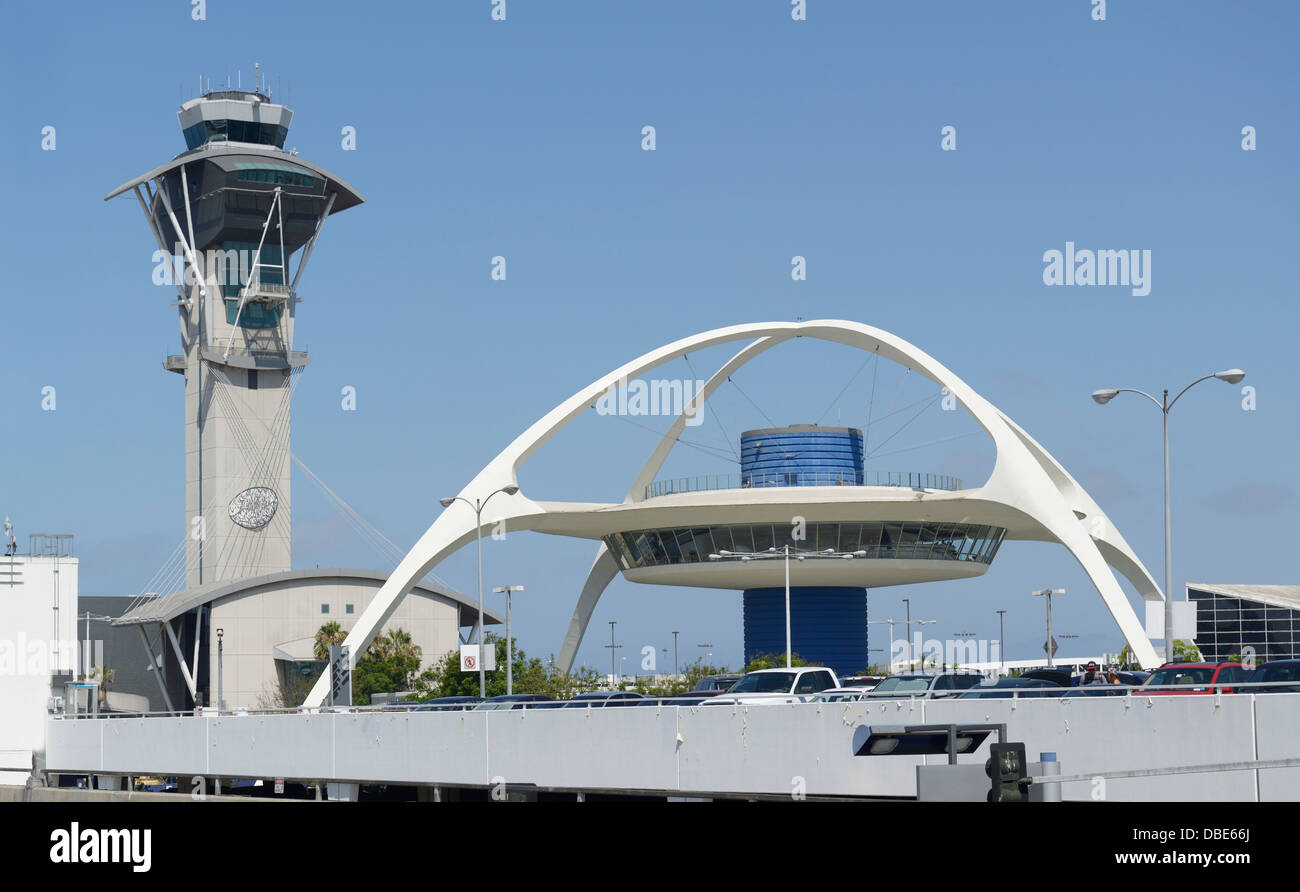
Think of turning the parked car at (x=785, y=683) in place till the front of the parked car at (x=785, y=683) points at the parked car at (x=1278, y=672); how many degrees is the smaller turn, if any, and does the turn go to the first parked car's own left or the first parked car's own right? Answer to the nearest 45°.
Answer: approximately 90° to the first parked car's own left

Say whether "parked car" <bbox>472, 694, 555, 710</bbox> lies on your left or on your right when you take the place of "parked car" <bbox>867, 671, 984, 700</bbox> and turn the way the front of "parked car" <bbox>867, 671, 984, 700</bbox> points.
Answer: on your right

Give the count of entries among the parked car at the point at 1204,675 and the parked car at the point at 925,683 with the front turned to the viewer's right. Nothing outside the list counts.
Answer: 0

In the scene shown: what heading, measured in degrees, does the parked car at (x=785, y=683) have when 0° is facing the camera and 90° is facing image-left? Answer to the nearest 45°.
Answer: approximately 45°

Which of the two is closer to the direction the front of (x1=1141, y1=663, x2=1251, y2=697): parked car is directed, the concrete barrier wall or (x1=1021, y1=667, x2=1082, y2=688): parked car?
the concrete barrier wall

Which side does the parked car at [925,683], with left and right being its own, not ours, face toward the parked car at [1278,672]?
left

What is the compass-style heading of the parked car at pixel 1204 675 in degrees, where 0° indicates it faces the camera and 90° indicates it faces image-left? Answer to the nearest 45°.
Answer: approximately 45°

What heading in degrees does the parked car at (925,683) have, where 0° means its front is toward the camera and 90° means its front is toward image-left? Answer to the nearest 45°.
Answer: approximately 45°

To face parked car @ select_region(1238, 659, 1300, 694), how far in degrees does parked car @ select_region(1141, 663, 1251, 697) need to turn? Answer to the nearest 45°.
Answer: approximately 90° to its left
